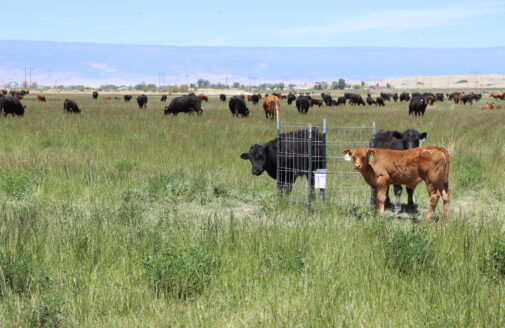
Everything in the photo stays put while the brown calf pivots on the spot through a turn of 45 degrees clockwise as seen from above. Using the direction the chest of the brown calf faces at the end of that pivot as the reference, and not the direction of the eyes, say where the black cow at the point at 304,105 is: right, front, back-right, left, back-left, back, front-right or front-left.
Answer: front-right

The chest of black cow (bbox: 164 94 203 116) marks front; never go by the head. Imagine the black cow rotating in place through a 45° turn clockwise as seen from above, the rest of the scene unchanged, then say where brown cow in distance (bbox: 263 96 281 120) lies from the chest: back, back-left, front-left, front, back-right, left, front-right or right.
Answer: back

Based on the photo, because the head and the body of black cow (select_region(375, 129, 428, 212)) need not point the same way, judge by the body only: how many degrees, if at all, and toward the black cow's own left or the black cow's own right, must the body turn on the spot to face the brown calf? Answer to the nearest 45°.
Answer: approximately 45° to the black cow's own right

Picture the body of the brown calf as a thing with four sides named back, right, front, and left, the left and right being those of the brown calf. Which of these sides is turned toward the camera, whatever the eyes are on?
left

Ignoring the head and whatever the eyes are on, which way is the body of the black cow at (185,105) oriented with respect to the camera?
to the viewer's left

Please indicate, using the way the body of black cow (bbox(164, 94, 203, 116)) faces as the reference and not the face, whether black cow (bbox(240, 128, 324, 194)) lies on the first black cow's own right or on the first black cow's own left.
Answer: on the first black cow's own left
